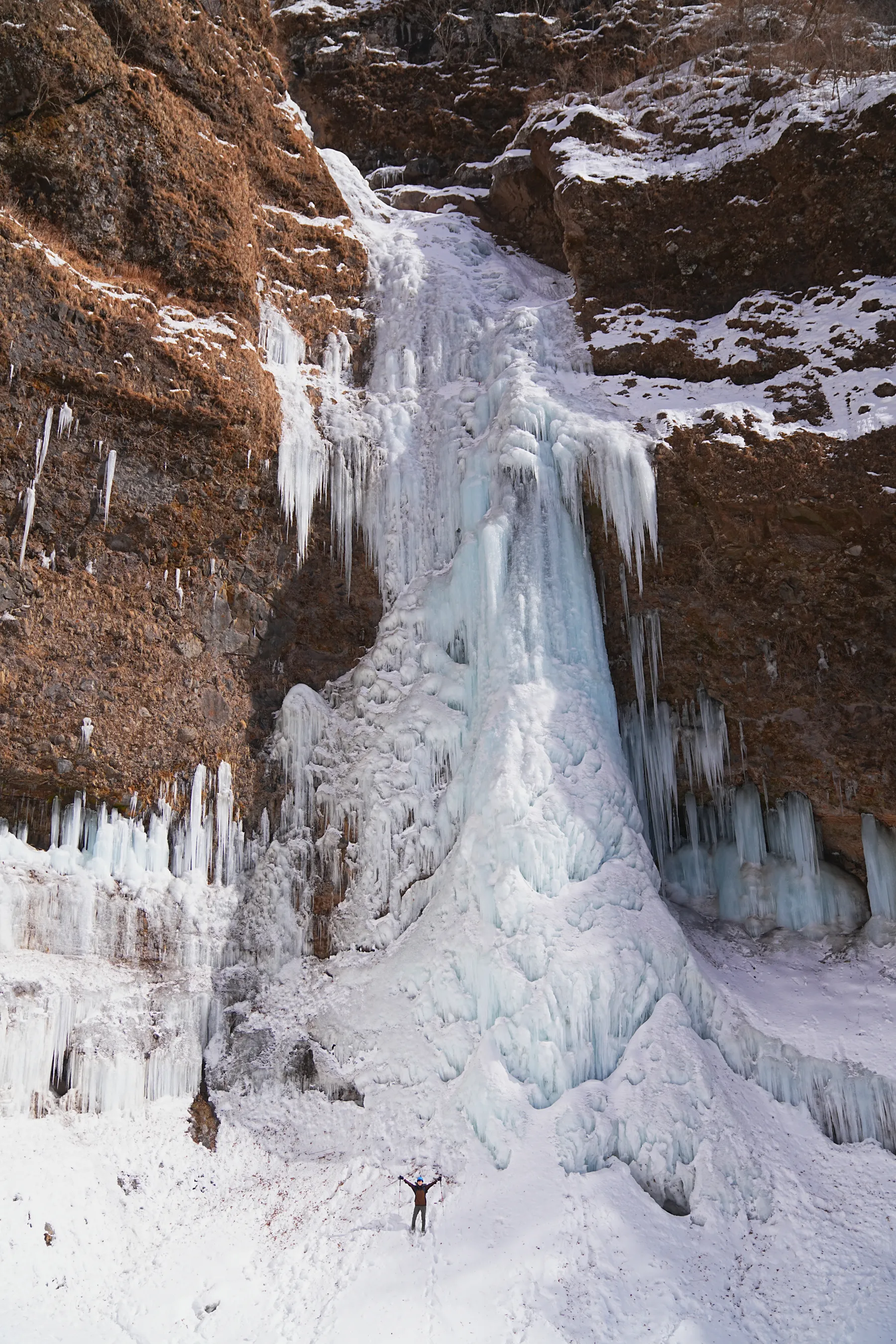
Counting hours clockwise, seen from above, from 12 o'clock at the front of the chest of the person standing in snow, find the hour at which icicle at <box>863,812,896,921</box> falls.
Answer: The icicle is roughly at 8 o'clock from the person standing in snow.

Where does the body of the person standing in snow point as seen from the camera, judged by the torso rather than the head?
toward the camera
